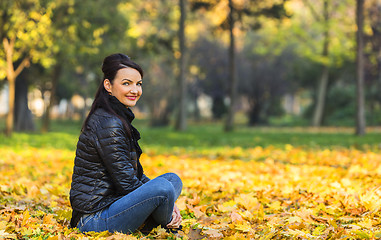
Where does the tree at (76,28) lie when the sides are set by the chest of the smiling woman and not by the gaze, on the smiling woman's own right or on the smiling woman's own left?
on the smiling woman's own left

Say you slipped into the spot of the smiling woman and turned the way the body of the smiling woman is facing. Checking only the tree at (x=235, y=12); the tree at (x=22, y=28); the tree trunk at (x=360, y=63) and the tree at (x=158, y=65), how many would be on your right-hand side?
0

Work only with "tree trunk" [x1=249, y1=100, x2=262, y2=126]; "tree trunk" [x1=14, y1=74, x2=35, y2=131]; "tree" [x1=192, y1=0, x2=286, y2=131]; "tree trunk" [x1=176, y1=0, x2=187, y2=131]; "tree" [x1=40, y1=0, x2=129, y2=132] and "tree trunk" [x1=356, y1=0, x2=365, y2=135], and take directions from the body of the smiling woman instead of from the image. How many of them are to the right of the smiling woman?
0

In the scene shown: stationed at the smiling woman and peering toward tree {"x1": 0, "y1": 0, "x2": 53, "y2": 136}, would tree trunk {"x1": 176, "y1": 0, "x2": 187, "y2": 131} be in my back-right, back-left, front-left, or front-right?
front-right

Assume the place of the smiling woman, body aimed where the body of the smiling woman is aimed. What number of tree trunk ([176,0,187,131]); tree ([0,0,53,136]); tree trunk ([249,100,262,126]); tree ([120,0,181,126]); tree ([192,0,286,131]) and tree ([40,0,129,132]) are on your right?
0

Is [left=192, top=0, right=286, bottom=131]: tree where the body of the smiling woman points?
no

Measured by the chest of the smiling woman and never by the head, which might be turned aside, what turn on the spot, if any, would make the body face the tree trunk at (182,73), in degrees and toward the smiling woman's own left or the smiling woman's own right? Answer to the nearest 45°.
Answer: approximately 90° to the smiling woman's own left

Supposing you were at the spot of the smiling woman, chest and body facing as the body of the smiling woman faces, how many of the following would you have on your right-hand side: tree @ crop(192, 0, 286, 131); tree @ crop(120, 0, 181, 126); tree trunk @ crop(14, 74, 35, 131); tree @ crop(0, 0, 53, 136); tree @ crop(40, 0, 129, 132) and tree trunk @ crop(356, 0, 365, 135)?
0

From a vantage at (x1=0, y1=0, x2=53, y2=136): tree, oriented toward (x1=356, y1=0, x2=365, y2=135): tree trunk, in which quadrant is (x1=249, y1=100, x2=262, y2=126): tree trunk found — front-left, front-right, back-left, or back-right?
front-left

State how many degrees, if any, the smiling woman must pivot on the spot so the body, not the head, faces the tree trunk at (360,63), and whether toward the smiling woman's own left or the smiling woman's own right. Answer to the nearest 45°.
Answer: approximately 45° to the smiling woman's own left

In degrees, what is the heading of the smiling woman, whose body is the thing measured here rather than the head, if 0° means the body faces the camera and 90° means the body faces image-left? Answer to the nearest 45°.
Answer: approximately 270°

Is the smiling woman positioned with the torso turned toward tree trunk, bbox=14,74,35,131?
no

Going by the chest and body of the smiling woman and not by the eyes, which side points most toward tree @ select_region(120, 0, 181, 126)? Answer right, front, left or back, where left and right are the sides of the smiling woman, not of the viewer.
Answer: left

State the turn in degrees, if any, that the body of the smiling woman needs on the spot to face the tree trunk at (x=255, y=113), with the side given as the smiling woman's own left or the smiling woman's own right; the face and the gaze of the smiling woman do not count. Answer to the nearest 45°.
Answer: approximately 90° to the smiling woman's own left

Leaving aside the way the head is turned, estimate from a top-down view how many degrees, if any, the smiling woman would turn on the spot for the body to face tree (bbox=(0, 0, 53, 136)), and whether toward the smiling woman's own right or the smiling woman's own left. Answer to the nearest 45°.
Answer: approximately 90° to the smiling woman's own left
